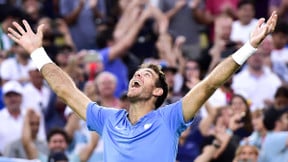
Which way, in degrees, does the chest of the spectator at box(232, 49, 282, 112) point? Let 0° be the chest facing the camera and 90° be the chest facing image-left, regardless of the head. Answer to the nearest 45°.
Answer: approximately 0°

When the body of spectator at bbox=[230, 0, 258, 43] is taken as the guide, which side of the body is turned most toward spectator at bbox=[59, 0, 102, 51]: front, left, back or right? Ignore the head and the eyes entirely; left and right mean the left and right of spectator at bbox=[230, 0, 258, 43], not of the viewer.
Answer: right
